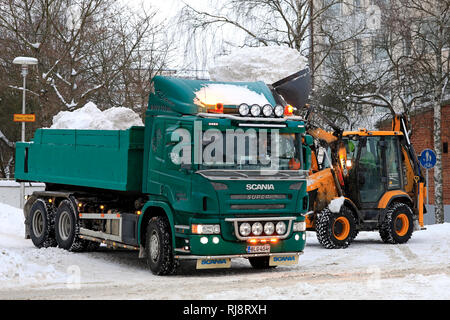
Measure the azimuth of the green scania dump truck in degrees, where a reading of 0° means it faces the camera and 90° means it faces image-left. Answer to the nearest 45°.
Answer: approximately 315°

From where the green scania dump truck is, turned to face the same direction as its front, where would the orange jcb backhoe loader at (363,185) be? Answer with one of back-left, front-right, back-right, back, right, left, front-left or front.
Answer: left

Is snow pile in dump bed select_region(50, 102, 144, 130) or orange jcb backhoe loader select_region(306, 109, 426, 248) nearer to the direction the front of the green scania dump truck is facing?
the orange jcb backhoe loader
